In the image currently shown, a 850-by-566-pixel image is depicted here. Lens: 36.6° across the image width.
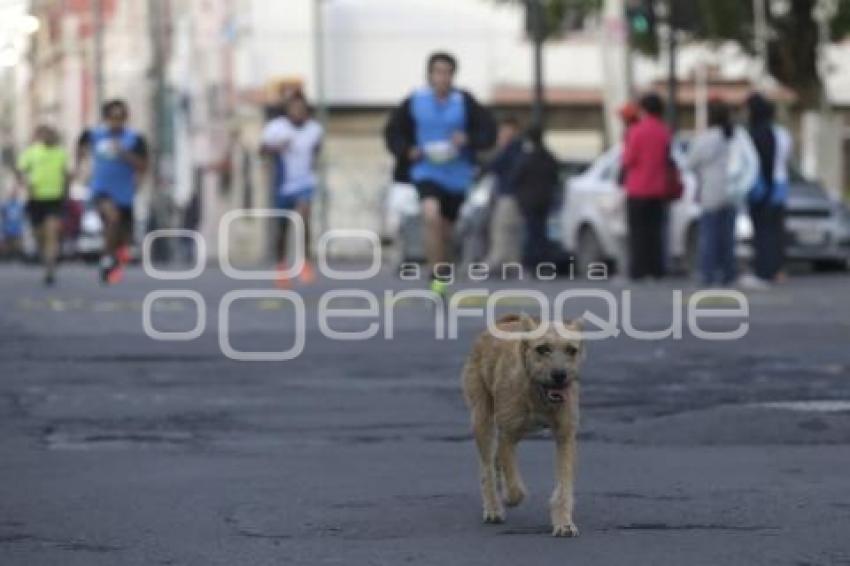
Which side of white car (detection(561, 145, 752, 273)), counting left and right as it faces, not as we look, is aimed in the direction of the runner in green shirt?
front

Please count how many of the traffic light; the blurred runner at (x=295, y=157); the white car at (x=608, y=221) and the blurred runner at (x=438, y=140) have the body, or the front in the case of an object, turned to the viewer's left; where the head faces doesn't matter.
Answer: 1

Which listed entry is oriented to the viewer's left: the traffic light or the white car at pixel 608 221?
the white car

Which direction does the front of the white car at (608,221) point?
to the viewer's left

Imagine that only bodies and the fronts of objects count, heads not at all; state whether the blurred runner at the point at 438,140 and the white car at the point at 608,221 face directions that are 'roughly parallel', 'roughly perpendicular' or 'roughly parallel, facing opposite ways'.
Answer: roughly perpendicular

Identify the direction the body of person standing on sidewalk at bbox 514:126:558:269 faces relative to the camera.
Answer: away from the camera

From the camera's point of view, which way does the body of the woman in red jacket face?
away from the camera

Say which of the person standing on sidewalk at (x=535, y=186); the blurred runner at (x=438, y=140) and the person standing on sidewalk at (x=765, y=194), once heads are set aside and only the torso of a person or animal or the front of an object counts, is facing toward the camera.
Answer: the blurred runner
